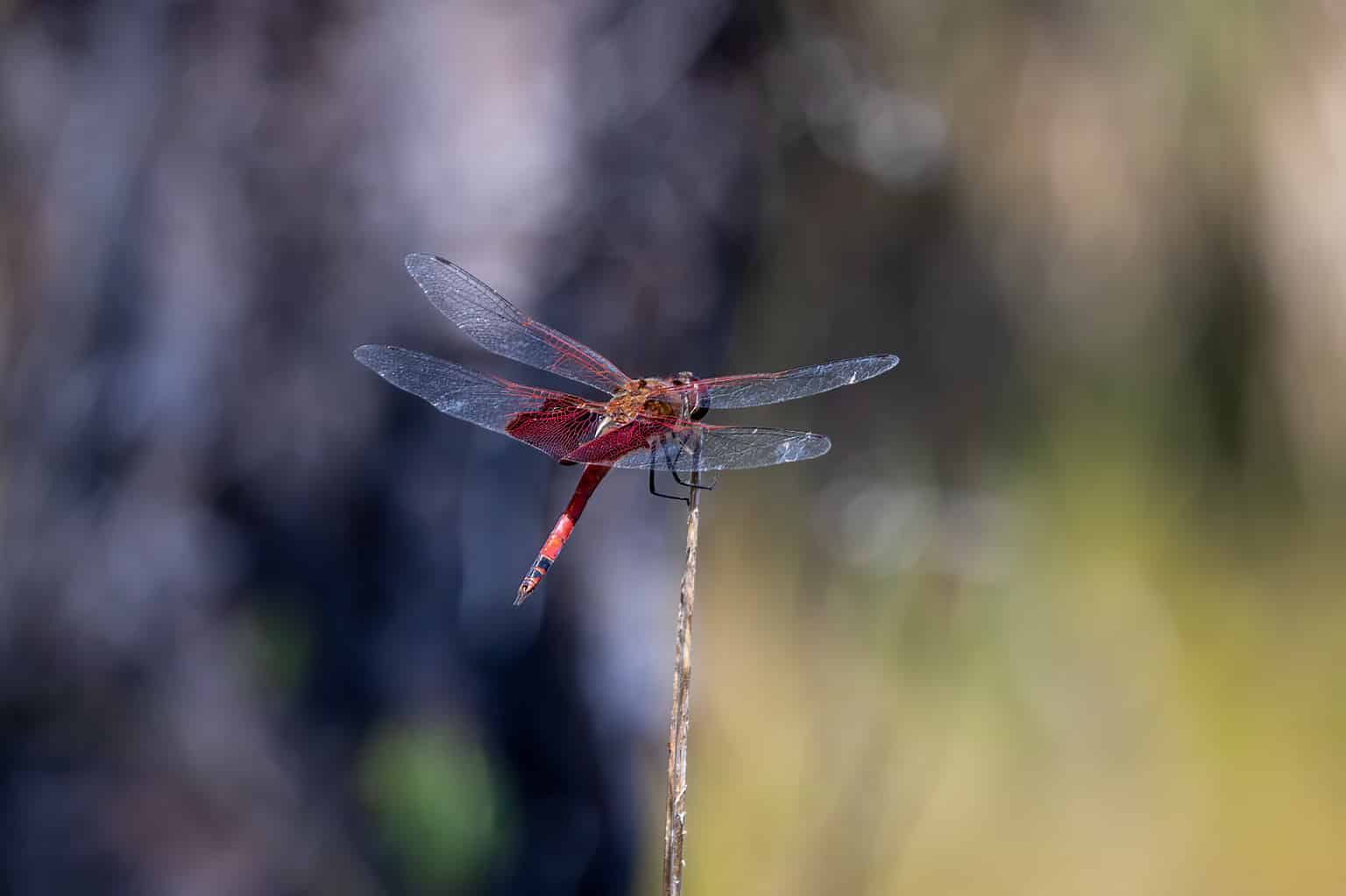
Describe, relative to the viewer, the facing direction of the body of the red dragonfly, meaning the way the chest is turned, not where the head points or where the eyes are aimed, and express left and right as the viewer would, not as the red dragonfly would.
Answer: facing away from the viewer and to the right of the viewer
